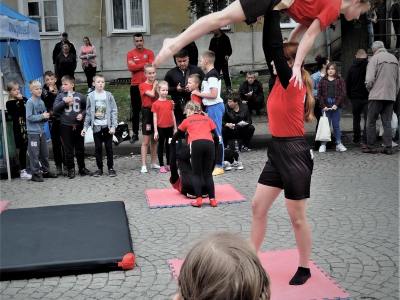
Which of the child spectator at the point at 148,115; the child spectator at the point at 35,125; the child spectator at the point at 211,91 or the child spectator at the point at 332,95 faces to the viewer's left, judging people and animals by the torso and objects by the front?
the child spectator at the point at 211,91

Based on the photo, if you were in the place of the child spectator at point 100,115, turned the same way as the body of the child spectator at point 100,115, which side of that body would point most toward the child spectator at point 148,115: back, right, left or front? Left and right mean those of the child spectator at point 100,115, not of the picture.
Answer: left

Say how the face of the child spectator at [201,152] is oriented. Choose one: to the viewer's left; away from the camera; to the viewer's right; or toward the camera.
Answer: away from the camera

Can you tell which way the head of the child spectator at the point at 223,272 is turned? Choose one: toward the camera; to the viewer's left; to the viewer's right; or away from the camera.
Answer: away from the camera

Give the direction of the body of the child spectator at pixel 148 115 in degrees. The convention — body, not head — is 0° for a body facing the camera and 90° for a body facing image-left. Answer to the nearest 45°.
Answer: approximately 315°

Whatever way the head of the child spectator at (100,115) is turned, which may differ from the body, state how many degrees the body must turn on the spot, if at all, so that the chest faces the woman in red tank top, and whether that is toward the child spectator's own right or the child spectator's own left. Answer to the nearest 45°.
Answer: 0° — they already face them

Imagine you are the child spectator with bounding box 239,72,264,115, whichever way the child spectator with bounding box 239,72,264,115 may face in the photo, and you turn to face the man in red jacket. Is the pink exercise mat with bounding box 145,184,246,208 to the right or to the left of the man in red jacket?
left
